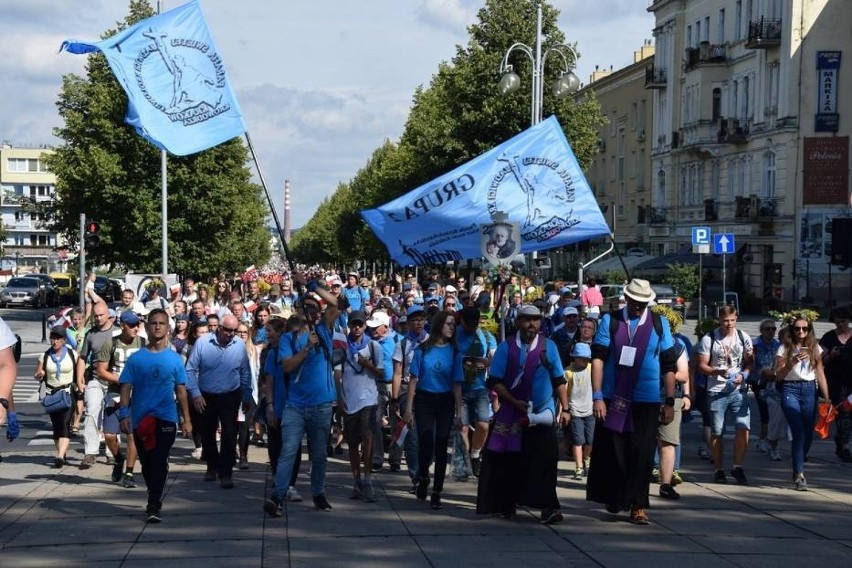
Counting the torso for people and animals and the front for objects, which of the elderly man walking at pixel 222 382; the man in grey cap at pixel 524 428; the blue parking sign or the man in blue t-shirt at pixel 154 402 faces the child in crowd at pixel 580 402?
the blue parking sign

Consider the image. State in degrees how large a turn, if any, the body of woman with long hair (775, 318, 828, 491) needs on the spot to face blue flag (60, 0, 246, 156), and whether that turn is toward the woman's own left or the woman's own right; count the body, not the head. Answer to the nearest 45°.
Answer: approximately 90° to the woman's own right

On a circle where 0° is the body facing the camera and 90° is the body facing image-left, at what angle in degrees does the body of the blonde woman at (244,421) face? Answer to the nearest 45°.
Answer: approximately 0°

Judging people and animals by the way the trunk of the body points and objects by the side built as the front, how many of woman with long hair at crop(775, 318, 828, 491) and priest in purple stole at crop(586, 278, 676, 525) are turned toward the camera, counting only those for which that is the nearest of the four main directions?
2

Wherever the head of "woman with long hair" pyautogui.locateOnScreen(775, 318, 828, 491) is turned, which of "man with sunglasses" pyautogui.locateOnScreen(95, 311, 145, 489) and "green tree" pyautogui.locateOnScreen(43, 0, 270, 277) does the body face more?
the man with sunglasses

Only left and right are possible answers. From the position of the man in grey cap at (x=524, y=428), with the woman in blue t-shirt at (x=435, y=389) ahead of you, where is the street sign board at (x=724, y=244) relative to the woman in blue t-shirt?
right

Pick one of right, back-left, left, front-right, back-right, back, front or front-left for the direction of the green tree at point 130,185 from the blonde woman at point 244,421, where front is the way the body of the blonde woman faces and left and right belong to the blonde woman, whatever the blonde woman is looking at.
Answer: back
